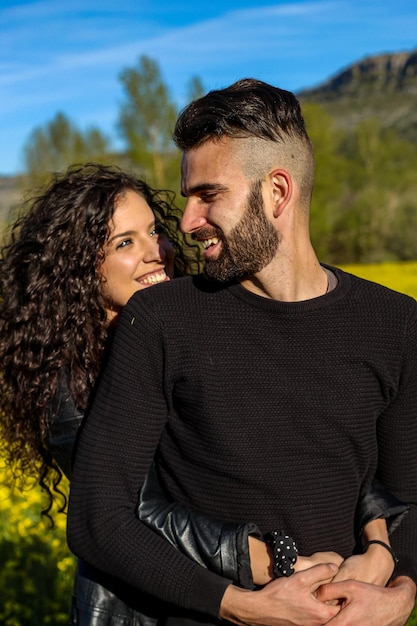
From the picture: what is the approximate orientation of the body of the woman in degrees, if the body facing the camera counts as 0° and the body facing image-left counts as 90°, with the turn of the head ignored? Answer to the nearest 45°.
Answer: approximately 315°

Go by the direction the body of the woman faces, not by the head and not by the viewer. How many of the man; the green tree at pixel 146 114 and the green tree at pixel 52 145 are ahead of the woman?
1

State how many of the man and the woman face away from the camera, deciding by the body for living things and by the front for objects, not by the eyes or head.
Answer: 0

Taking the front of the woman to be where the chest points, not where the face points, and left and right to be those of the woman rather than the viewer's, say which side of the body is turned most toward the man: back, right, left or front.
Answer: front

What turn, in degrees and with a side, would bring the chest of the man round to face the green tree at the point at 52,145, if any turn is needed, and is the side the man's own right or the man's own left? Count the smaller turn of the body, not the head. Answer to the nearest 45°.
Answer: approximately 180°

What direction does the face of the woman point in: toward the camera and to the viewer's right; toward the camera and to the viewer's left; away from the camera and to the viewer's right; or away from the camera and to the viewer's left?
toward the camera and to the viewer's right

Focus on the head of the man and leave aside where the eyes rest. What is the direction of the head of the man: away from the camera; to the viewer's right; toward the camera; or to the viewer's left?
to the viewer's left

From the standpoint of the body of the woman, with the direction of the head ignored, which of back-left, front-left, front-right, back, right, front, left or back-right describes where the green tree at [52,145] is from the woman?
back-left

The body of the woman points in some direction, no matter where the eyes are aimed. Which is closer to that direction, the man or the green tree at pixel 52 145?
the man

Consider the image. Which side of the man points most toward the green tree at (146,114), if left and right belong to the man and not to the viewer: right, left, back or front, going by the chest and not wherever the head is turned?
back
